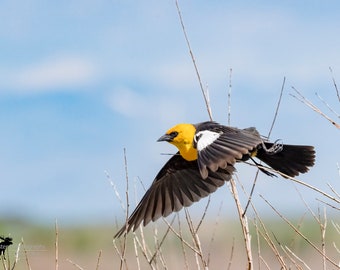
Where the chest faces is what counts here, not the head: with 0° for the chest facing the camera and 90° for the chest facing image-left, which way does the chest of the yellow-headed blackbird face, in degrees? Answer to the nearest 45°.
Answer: approximately 90°

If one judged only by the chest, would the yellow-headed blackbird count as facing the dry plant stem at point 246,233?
no
